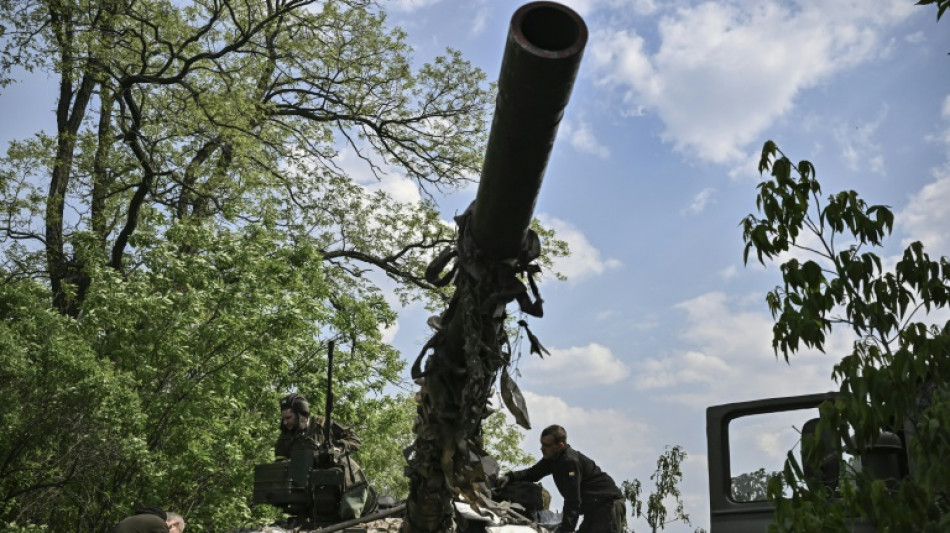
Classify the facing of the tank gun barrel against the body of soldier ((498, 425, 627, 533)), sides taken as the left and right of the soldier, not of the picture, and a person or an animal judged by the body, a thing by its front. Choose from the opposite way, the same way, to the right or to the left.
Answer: to the left

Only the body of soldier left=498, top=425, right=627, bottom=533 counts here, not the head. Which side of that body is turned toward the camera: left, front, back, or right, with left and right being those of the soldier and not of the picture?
left

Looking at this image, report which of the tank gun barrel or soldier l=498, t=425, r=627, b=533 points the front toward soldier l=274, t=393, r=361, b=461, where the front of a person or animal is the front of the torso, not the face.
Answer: soldier l=498, t=425, r=627, b=533

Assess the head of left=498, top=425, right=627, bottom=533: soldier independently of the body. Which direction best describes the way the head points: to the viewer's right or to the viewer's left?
to the viewer's left
